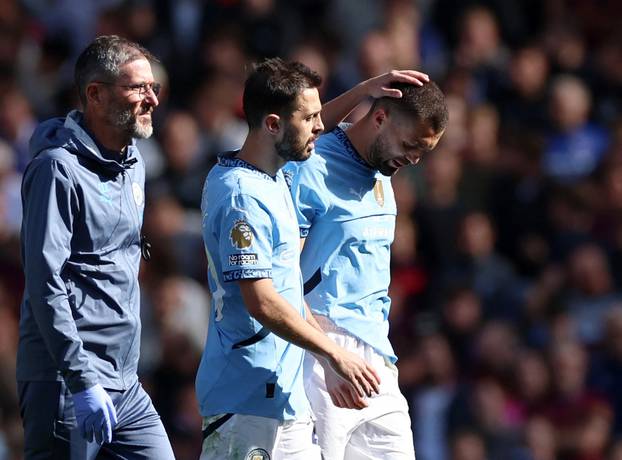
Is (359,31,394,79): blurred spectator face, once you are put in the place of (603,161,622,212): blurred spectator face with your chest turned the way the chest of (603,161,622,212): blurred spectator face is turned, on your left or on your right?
on your right

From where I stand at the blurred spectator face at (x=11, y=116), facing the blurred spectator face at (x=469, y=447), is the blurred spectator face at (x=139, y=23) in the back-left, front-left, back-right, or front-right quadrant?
front-left

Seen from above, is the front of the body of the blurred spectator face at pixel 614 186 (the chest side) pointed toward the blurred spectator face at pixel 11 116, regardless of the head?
no

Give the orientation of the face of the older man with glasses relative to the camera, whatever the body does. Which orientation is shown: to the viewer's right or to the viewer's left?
to the viewer's right

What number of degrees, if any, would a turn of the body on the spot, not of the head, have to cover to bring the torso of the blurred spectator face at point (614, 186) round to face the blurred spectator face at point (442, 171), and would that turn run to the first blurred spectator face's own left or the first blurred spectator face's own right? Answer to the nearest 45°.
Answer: approximately 90° to the first blurred spectator face's own right

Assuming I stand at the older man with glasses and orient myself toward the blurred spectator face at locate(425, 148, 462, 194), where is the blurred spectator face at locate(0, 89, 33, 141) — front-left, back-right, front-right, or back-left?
front-left

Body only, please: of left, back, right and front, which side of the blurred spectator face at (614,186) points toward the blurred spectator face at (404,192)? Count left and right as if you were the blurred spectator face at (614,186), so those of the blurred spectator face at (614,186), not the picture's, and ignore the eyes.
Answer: right

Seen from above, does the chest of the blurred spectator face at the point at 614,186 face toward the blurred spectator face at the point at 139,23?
no

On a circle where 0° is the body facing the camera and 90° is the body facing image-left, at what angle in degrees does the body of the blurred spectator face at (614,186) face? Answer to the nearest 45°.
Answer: approximately 0°

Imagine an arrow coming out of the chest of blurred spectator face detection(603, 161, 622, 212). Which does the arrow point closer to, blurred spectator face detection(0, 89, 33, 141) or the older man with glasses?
the older man with glasses
